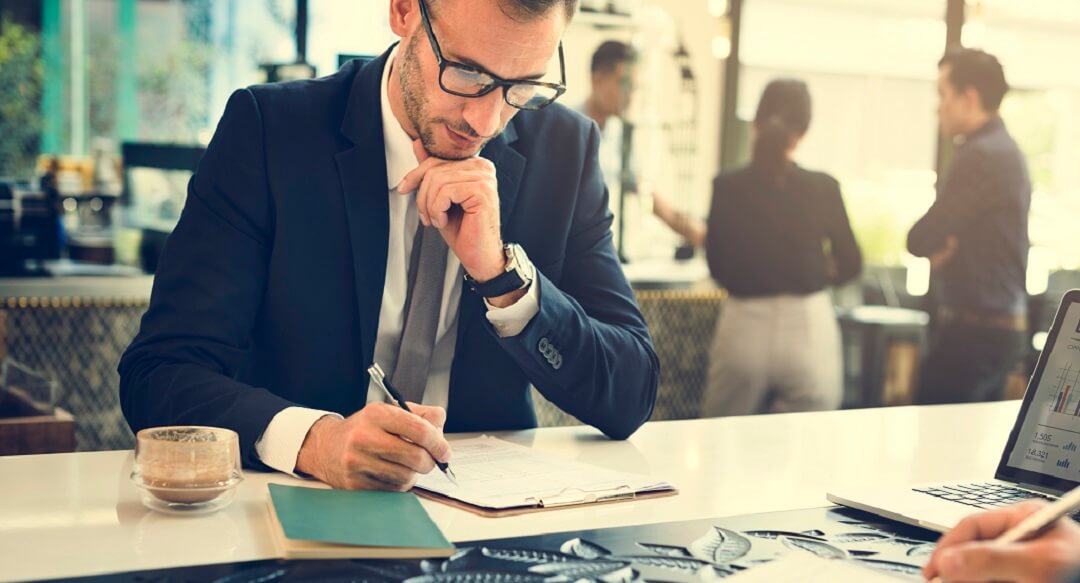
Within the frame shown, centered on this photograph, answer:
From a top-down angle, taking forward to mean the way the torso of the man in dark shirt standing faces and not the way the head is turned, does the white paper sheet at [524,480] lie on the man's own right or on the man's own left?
on the man's own left

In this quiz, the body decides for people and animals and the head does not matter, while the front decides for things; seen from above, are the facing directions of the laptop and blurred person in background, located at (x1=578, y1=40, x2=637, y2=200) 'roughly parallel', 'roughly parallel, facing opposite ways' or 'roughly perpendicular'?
roughly perpendicular

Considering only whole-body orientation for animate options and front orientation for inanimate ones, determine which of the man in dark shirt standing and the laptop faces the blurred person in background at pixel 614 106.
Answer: the man in dark shirt standing

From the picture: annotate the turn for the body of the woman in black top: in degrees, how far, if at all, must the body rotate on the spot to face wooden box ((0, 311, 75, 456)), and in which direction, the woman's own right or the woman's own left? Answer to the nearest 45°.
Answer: approximately 135° to the woman's own left

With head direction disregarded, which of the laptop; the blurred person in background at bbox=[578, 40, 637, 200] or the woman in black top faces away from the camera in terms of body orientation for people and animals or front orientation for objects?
the woman in black top

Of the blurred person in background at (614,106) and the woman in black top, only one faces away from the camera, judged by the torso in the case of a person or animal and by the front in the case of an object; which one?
the woman in black top

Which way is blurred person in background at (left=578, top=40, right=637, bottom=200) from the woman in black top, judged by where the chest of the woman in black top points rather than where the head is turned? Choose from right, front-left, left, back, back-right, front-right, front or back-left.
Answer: front-left

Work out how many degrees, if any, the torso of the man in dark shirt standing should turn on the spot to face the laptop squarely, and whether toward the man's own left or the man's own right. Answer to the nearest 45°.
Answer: approximately 90° to the man's own left

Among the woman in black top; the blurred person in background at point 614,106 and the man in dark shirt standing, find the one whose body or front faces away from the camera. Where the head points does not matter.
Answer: the woman in black top

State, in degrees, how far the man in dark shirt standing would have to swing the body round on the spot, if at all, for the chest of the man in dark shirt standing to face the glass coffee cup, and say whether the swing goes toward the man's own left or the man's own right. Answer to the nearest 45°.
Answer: approximately 90° to the man's own left

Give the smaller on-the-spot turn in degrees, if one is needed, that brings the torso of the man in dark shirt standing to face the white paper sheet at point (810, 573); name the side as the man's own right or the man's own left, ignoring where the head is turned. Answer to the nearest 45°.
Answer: approximately 90° to the man's own left

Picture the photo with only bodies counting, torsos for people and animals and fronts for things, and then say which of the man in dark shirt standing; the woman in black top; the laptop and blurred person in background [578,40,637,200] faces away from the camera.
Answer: the woman in black top

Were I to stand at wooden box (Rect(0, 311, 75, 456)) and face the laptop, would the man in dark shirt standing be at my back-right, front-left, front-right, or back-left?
front-left

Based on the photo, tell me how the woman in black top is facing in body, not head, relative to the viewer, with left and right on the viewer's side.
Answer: facing away from the viewer

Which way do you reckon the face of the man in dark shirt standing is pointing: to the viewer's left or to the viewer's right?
to the viewer's left

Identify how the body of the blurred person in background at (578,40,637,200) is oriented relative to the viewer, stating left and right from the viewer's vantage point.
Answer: facing the viewer and to the right of the viewer

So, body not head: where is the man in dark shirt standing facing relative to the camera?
to the viewer's left

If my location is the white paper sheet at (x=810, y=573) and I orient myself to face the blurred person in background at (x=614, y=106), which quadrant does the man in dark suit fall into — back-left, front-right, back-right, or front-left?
front-left

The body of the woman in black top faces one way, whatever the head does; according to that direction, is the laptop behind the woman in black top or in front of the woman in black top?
behind

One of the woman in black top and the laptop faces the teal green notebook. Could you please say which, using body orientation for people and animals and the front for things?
the laptop

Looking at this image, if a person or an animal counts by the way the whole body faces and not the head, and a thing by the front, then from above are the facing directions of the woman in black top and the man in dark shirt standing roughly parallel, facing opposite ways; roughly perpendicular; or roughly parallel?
roughly perpendicular
